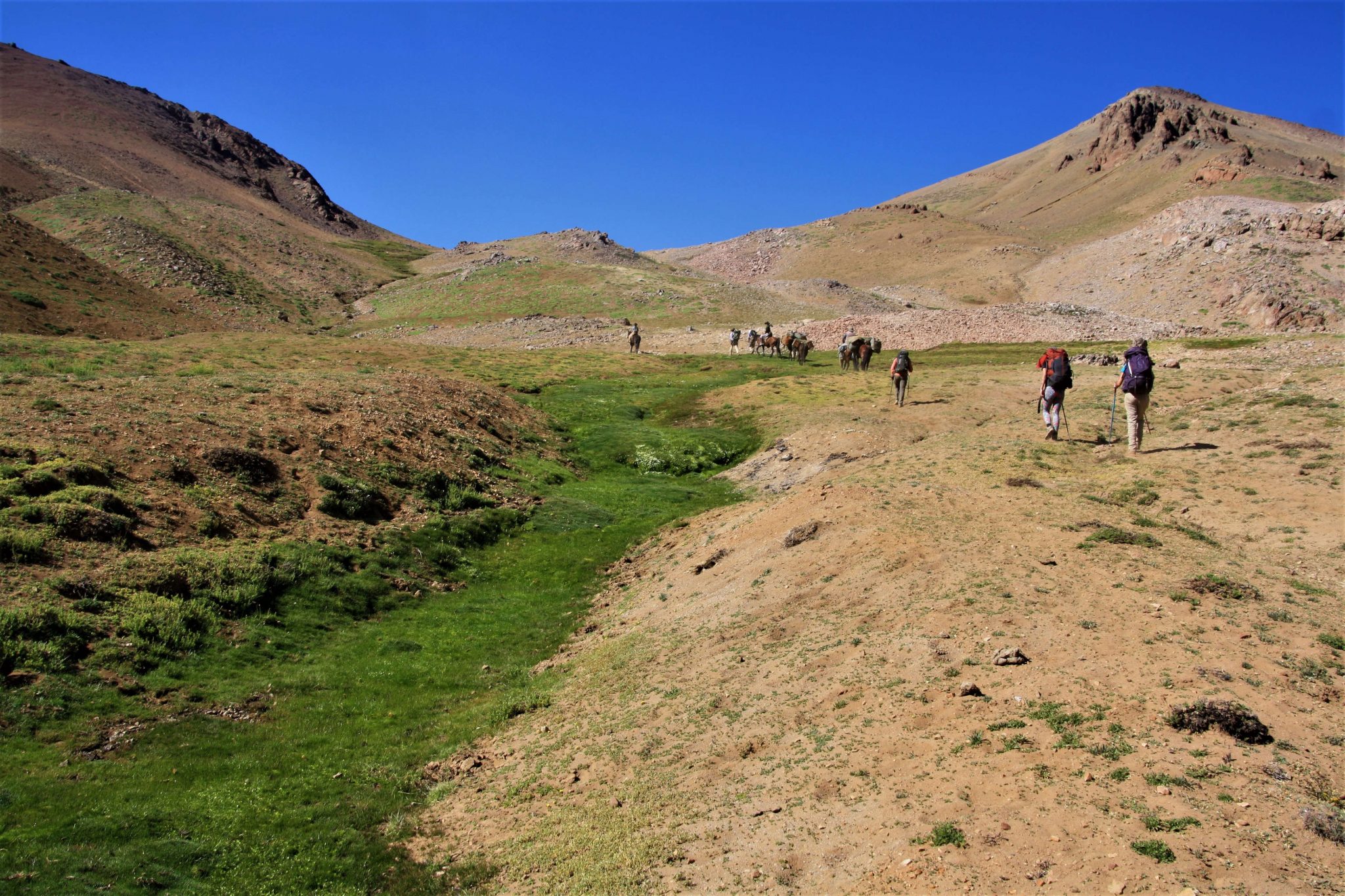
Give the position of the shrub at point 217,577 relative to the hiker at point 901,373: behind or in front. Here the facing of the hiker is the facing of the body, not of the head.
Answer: behind

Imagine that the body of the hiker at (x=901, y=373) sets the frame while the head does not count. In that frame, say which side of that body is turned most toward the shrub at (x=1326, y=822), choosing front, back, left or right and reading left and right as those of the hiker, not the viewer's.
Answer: back

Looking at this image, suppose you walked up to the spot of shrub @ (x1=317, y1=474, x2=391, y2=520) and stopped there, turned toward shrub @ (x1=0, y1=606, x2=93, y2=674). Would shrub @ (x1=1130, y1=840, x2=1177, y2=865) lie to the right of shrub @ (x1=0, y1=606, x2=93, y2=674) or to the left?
left

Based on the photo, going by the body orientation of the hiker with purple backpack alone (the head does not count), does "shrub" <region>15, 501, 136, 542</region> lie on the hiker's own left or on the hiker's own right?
on the hiker's own left

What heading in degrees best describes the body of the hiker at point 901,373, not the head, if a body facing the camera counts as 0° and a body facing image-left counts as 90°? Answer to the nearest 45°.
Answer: approximately 180°

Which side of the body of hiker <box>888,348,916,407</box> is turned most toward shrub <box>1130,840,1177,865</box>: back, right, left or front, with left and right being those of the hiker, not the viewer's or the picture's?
back

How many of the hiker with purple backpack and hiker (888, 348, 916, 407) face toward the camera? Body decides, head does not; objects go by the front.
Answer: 0

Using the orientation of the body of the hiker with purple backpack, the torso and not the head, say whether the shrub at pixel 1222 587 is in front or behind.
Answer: behind

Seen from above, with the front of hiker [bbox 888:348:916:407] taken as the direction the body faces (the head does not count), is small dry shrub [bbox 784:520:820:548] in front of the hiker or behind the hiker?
behind

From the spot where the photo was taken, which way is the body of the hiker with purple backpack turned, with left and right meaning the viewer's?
facing away from the viewer and to the left of the viewer

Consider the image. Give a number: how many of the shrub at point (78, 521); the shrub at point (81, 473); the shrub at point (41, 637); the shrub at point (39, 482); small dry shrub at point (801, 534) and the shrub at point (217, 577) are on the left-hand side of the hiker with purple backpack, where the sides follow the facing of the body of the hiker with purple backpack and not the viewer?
6
